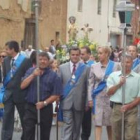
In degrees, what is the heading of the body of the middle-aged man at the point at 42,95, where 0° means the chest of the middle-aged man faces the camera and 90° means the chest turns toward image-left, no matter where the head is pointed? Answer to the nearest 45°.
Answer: approximately 0°

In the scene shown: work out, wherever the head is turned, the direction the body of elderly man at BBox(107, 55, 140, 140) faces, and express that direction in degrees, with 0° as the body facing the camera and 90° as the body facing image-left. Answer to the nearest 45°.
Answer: approximately 0°

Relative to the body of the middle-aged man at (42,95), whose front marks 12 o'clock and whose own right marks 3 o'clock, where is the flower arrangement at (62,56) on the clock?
The flower arrangement is roughly at 6 o'clock from the middle-aged man.

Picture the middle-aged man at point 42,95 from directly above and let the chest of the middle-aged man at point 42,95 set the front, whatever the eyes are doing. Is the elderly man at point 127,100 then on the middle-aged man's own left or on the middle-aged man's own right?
on the middle-aged man's own left

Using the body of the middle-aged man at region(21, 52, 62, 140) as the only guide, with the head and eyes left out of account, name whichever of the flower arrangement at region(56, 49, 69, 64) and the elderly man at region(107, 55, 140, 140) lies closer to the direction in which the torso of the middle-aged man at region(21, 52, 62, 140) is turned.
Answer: the elderly man

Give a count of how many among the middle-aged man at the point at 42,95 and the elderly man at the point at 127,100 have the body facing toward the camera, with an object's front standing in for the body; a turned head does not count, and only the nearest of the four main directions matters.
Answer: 2

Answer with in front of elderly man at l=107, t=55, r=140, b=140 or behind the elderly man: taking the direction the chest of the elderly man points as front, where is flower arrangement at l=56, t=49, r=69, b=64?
behind

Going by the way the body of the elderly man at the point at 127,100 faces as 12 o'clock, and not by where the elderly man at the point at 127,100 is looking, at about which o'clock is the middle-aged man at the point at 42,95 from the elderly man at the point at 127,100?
the middle-aged man at the point at 42,95 is roughly at 3 o'clock from the elderly man at the point at 127,100.
